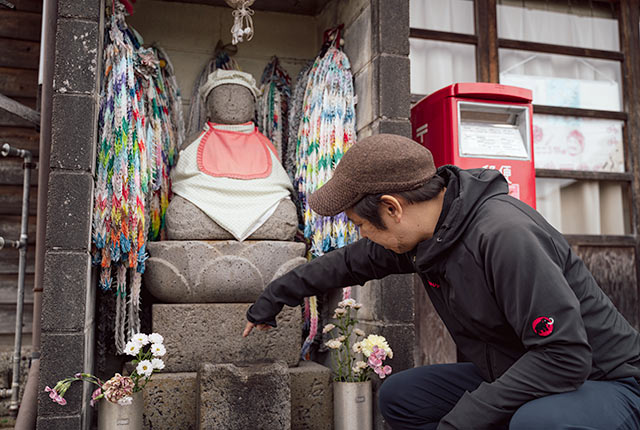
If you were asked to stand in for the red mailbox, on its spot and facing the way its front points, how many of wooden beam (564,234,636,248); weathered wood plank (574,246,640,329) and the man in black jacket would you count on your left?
2

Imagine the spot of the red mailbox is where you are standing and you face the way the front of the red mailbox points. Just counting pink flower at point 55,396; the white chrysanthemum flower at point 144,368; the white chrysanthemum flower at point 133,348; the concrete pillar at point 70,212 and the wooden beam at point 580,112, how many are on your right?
4

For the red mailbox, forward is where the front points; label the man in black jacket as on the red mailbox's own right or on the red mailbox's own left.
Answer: on the red mailbox's own right

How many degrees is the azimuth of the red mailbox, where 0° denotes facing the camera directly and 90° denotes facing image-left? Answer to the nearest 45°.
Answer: approximately 315°

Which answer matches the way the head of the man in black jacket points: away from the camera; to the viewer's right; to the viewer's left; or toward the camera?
to the viewer's left

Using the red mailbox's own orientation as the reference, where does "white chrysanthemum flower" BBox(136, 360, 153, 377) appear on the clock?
The white chrysanthemum flower is roughly at 3 o'clock from the red mailbox.

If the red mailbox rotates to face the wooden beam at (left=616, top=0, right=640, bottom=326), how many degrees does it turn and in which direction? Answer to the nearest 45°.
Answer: approximately 90° to its left

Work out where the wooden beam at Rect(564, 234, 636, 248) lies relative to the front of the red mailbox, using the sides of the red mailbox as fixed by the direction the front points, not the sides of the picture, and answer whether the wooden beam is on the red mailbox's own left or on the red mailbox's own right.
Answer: on the red mailbox's own left

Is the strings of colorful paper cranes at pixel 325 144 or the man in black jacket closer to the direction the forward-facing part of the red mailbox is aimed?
the man in black jacket
